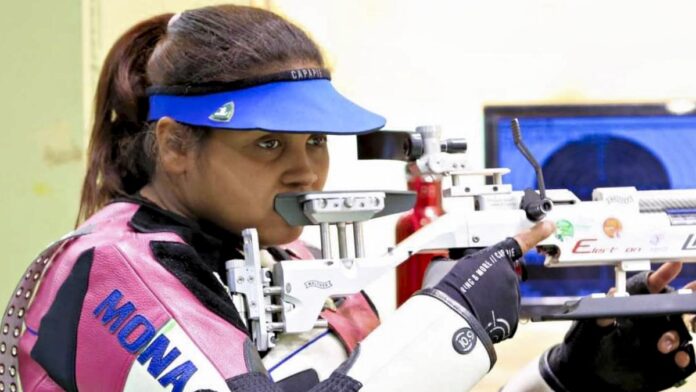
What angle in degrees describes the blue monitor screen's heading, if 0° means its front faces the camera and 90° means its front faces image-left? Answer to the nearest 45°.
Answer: approximately 0°
